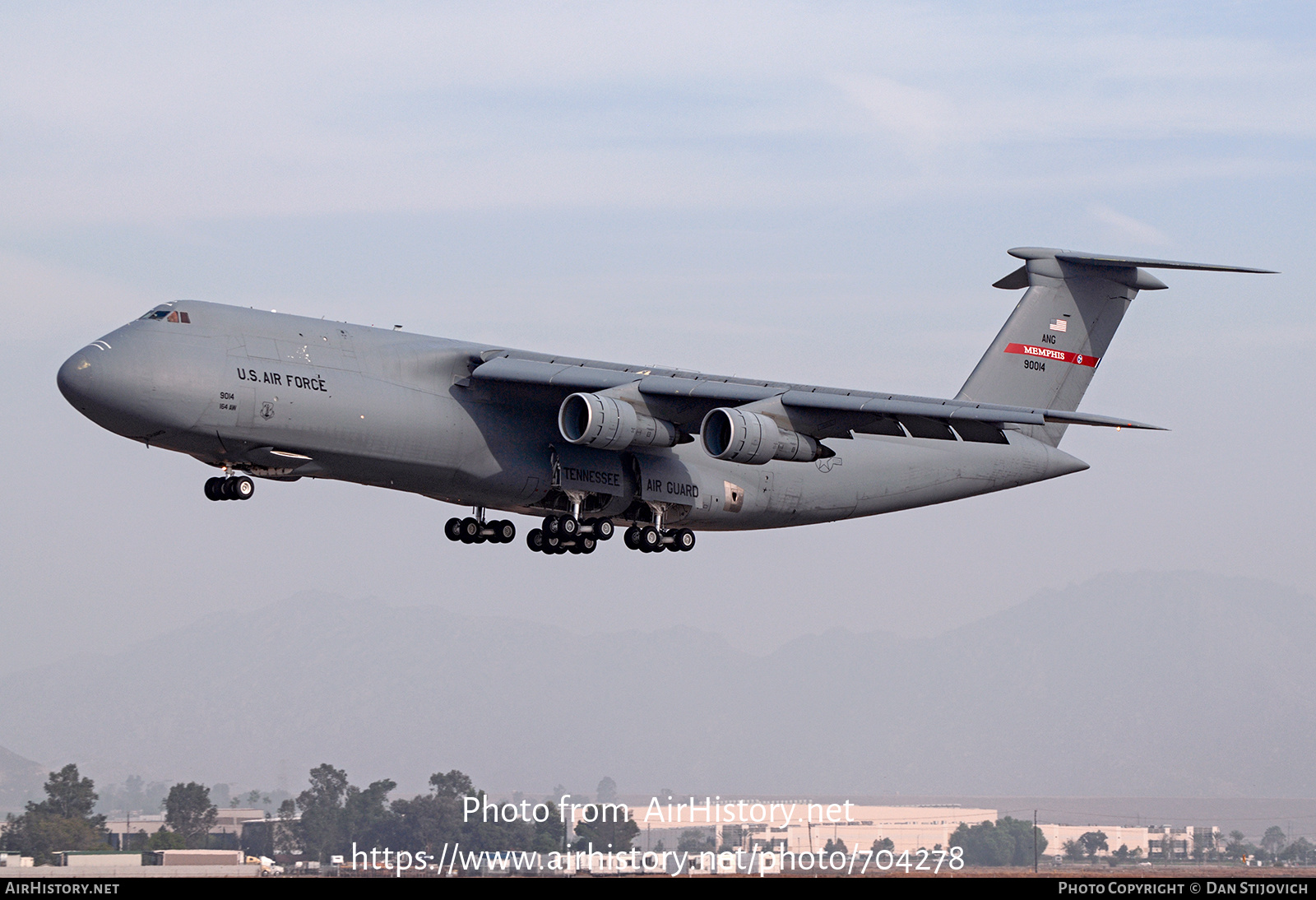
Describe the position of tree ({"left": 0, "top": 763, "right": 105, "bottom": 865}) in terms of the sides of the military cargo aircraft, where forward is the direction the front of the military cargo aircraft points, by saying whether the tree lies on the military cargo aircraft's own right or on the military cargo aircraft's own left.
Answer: on the military cargo aircraft's own right

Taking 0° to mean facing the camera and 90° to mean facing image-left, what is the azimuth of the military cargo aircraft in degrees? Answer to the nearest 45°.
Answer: approximately 45°

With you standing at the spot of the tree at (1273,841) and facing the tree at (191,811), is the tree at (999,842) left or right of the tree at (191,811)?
left

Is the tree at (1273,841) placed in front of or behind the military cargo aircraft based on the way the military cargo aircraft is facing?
behind

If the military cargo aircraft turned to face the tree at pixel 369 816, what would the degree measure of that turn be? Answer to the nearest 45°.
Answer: approximately 135° to its right

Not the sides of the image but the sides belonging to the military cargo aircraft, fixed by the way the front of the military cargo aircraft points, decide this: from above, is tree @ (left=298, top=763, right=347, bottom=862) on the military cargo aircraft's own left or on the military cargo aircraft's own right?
on the military cargo aircraft's own right

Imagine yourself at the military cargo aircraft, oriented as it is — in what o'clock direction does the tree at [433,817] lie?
The tree is roughly at 4 o'clock from the military cargo aircraft.

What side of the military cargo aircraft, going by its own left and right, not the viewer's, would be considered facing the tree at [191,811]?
right

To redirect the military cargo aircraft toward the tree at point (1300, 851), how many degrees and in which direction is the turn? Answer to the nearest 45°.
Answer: approximately 180°

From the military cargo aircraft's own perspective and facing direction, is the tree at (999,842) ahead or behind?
behind

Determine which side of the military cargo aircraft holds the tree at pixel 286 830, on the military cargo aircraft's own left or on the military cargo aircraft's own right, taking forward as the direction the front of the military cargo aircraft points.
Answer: on the military cargo aircraft's own right
